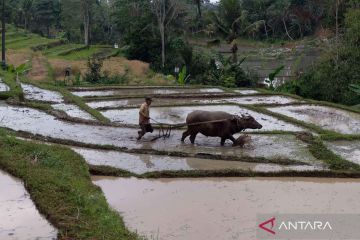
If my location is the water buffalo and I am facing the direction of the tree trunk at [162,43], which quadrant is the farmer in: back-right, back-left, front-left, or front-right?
front-left

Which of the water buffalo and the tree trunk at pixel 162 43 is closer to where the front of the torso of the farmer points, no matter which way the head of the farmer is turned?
the water buffalo

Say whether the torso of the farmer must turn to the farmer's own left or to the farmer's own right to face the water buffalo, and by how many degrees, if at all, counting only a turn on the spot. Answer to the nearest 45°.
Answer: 0° — they already face it

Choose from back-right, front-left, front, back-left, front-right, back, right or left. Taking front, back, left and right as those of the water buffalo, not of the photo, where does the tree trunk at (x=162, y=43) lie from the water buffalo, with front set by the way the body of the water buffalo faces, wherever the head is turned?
left

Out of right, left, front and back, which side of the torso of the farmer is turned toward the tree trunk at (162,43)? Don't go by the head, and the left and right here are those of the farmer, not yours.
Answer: left

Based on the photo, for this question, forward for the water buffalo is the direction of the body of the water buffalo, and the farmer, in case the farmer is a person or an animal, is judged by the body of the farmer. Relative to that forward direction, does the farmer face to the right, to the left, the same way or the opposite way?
the same way

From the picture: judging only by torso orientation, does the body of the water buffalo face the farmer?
no

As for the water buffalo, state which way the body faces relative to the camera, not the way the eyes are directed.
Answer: to the viewer's right

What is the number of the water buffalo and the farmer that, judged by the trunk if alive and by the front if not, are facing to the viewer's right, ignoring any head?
2

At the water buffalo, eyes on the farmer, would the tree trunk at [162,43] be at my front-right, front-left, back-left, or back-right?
front-right

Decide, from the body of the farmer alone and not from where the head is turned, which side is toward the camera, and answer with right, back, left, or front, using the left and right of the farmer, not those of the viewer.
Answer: right
